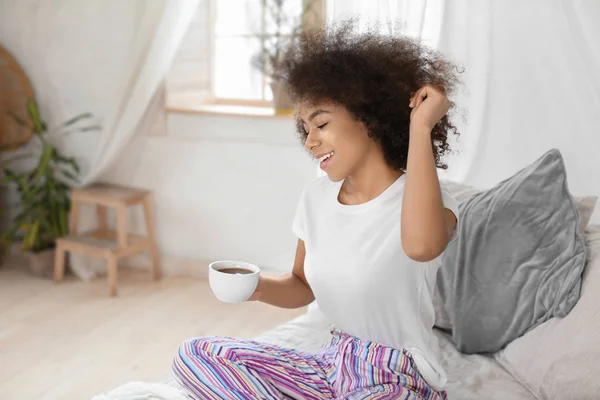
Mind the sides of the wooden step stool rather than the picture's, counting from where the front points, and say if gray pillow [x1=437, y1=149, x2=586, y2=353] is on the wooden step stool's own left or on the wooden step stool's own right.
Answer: on the wooden step stool's own left

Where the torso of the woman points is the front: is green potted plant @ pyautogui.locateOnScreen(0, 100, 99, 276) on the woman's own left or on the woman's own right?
on the woman's own right

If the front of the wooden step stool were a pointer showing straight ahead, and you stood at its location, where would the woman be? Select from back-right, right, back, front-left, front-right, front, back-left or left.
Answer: front-left

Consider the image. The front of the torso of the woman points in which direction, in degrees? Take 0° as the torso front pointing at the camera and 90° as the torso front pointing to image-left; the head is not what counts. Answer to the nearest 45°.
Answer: approximately 45°

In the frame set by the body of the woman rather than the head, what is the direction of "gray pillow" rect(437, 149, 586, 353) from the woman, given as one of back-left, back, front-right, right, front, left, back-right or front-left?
back

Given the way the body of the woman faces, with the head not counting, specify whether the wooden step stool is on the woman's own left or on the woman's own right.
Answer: on the woman's own right

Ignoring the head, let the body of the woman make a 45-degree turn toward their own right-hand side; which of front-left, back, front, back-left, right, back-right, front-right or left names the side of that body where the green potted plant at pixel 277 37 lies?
right

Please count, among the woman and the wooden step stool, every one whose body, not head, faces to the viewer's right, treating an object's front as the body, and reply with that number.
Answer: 0
